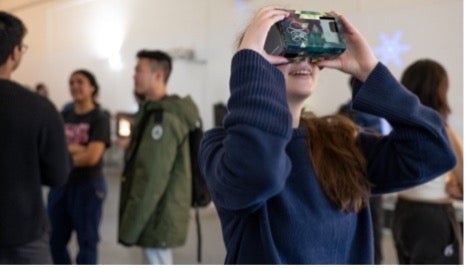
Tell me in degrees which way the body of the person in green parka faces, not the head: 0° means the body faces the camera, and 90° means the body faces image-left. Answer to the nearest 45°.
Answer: approximately 90°

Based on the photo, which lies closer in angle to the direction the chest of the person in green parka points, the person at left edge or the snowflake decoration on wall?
the person at left edge

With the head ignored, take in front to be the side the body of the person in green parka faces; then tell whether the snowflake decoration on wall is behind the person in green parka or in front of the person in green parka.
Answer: behind

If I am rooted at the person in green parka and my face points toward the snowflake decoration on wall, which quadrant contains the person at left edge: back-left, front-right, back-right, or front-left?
back-right

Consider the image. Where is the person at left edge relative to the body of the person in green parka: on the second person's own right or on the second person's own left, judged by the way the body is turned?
on the second person's own left

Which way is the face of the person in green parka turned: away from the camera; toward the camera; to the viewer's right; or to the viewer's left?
to the viewer's left

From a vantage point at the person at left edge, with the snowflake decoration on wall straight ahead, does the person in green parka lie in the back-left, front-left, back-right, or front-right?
front-left

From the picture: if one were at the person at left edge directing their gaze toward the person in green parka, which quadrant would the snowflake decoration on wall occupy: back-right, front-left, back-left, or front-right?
front-right
